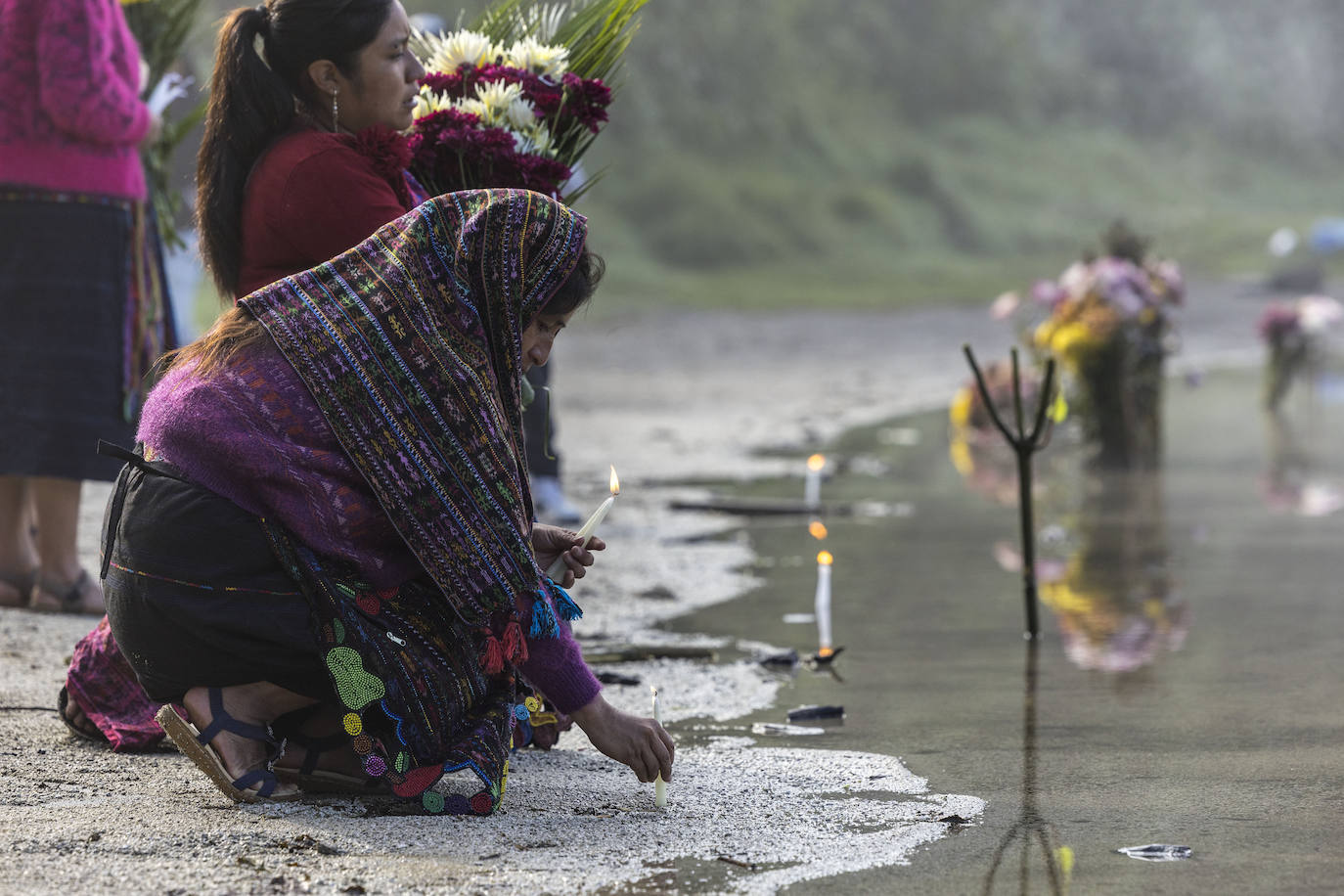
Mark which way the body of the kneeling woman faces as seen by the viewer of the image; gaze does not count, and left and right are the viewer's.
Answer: facing to the right of the viewer

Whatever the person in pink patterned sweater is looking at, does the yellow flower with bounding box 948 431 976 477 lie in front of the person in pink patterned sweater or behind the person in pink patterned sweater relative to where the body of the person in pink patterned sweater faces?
in front

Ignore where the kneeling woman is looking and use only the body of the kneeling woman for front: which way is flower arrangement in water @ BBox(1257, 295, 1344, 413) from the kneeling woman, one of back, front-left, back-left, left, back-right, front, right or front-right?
front-left

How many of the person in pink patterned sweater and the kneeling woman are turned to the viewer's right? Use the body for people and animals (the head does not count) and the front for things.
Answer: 2

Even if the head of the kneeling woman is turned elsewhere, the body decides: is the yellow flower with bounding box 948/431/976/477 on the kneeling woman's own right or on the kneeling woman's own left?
on the kneeling woman's own left

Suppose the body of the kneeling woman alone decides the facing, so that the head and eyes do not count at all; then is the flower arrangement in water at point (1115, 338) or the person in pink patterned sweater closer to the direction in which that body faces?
the flower arrangement in water

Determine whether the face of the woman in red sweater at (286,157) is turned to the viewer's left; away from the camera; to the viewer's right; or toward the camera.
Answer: to the viewer's right

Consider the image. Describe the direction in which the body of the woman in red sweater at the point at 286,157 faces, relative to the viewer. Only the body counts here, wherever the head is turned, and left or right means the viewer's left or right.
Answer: facing to the right of the viewer

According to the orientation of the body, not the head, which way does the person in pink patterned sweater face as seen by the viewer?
to the viewer's right
